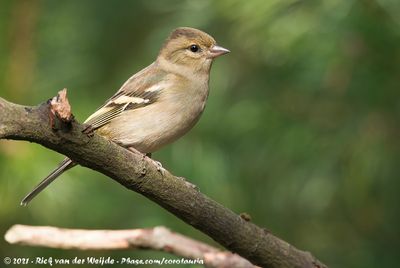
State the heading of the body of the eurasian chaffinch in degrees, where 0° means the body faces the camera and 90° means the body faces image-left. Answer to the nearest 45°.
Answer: approximately 270°
